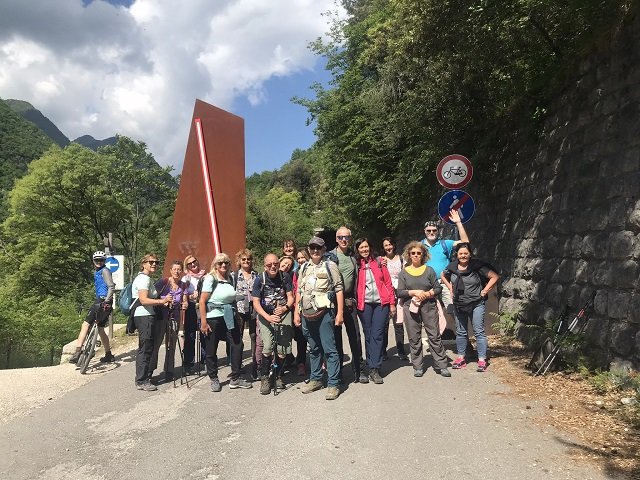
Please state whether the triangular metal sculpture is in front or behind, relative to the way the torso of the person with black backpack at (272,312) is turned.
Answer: behind

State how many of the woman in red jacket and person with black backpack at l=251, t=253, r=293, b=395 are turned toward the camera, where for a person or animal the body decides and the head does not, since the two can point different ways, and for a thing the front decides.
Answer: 2

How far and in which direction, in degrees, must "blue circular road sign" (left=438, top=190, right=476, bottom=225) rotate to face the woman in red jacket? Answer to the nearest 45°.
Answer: approximately 45° to its right

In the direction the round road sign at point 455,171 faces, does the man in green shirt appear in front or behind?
in front

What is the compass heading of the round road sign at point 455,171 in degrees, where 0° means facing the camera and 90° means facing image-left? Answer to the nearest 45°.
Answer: approximately 0°

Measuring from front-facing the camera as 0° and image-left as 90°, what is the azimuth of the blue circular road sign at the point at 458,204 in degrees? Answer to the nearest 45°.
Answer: approximately 0°

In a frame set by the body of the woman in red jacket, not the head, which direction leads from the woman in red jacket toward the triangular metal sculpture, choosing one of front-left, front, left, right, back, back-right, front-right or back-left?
back-right

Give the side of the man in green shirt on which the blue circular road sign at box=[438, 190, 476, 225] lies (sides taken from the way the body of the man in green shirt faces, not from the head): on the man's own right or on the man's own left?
on the man's own left
